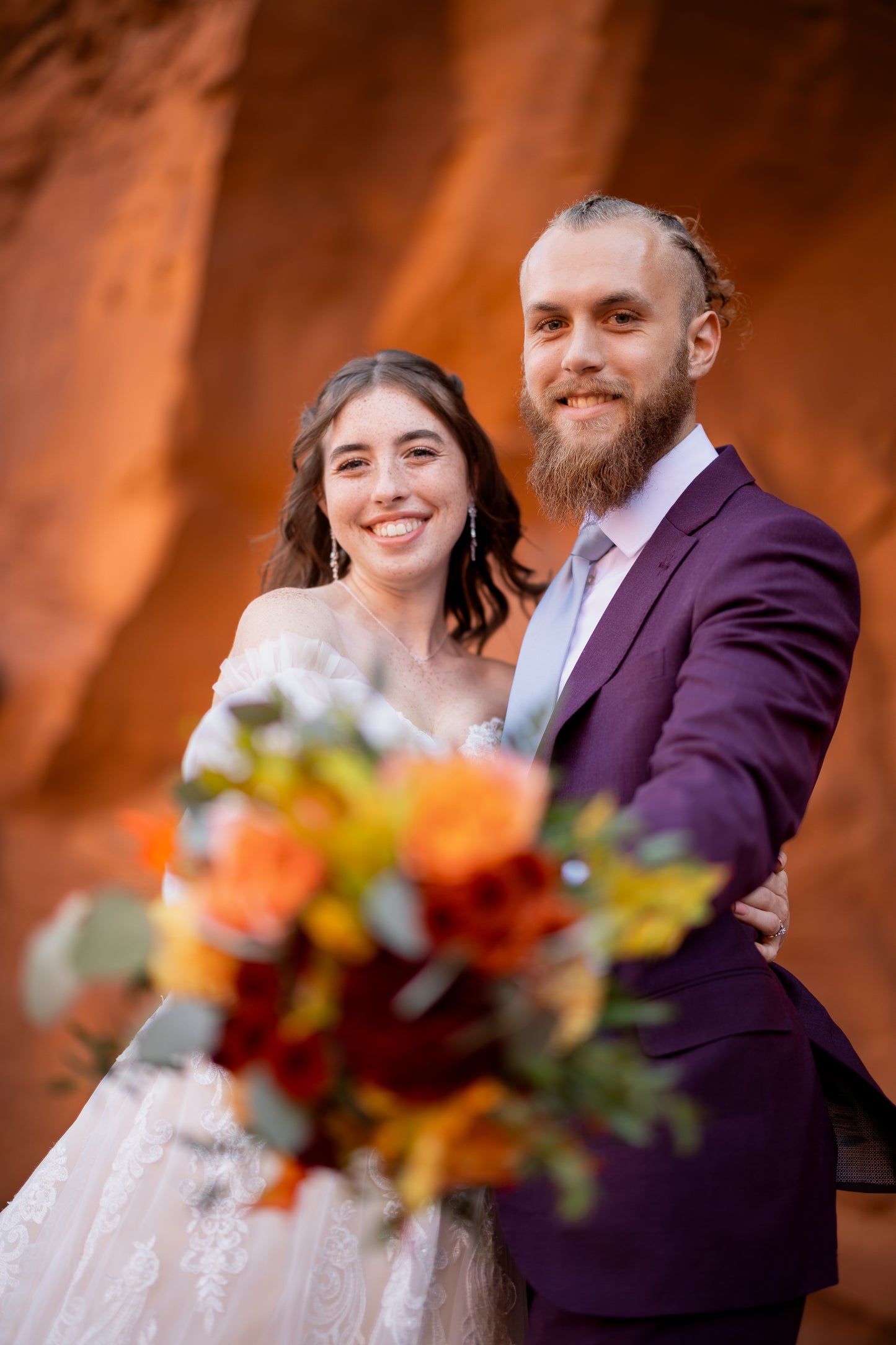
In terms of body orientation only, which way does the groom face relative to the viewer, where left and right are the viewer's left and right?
facing the viewer and to the left of the viewer

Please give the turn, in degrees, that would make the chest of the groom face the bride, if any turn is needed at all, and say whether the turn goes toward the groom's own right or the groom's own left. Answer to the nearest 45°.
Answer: approximately 45° to the groom's own right
